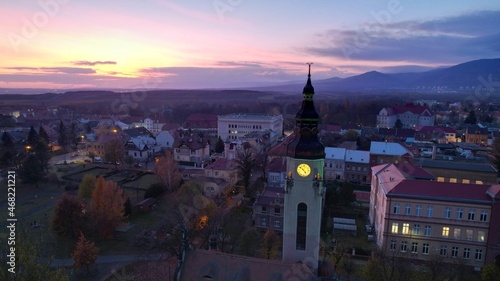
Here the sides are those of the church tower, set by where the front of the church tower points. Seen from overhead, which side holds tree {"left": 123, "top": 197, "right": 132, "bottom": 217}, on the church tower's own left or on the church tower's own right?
on the church tower's own right

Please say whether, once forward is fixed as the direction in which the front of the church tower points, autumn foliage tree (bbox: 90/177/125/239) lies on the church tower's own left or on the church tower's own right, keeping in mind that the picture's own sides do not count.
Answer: on the church tower's own right

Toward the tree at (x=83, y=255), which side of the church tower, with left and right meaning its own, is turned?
right

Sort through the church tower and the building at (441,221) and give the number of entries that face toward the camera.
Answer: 2

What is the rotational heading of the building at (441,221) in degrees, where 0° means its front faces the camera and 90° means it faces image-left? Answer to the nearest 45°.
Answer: approximately 0°

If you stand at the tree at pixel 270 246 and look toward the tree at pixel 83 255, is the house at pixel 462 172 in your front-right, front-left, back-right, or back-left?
back-right

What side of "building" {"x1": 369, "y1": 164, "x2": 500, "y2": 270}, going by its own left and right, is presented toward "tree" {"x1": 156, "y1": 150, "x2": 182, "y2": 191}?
right

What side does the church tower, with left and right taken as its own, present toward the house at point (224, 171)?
back
